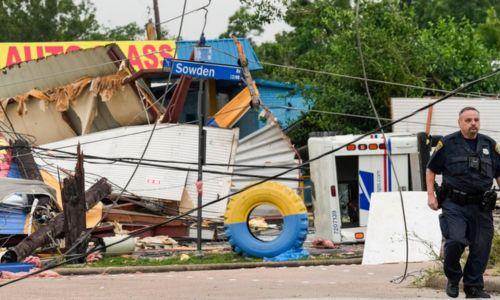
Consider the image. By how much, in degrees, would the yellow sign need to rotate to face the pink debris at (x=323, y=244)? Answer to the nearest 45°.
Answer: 0° — it already faces it

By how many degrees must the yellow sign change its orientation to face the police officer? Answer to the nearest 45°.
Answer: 0° — it already faces them

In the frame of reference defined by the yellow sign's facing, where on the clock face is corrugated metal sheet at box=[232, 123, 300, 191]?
The corrugated metal sheet is roughly at 11 o'clock from the yellow sign.

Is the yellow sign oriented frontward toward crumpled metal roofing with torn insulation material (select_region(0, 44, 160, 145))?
yes

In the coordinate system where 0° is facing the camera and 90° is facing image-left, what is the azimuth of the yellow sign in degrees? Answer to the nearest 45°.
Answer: approximately 0°

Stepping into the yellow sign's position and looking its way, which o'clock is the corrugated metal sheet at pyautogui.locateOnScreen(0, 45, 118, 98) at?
The corrugated metal sheet is roughly at 12 o'clock from the yellow sign.

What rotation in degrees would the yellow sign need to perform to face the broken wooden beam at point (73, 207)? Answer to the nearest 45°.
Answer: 0° — it already faces it
